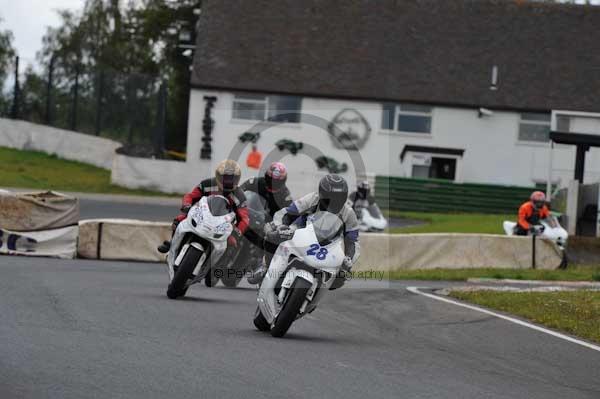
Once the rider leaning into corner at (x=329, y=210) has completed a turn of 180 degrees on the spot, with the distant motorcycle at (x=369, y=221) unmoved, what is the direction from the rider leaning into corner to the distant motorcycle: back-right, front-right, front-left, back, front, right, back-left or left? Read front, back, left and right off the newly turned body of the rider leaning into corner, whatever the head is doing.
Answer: front

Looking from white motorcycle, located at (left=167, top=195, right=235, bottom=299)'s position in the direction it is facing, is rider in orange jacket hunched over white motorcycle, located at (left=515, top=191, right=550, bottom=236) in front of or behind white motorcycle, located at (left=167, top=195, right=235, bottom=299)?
behind

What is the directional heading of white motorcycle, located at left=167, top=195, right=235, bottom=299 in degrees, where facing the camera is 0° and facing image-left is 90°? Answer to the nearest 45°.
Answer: approximately 0°

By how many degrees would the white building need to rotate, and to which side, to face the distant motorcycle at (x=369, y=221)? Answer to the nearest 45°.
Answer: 0° — it already faces it

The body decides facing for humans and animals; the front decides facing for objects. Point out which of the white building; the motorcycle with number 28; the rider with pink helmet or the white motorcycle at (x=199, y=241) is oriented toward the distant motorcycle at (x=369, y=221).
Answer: the white building

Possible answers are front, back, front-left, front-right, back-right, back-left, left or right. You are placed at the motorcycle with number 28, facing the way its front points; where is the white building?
back
